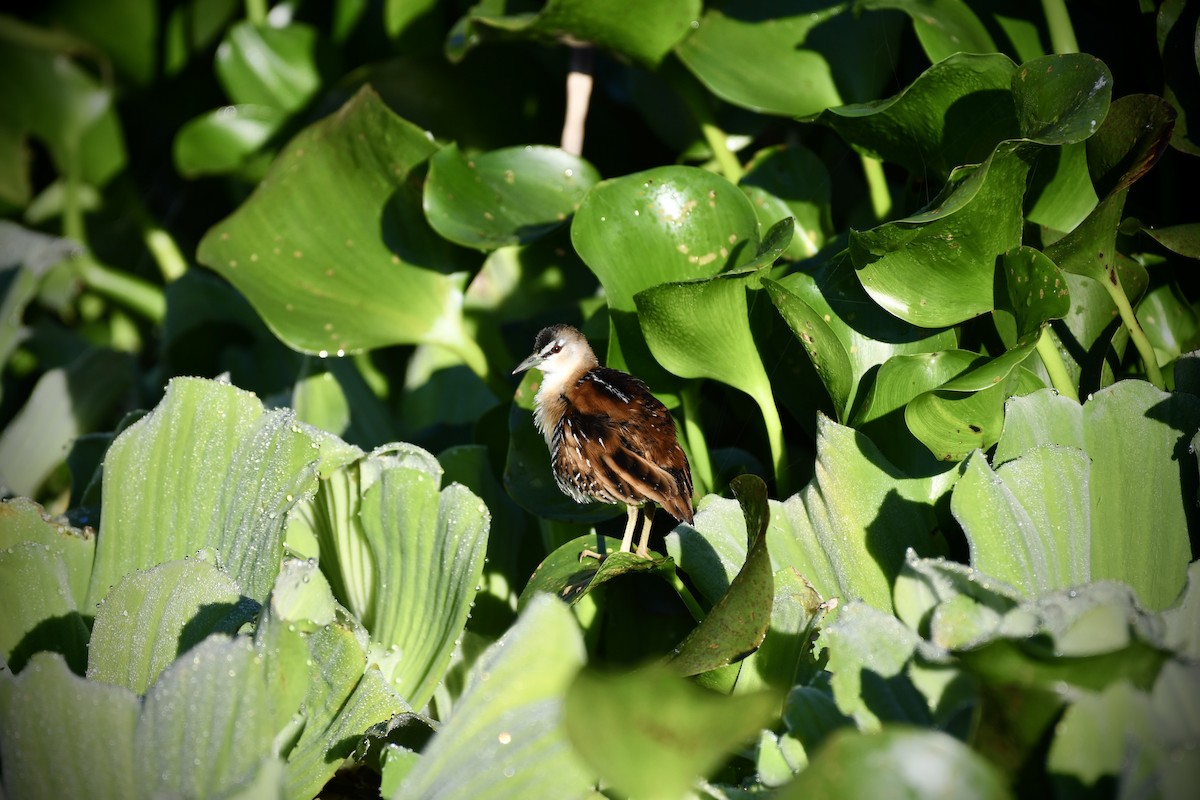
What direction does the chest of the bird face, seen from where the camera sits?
to the viewer's left

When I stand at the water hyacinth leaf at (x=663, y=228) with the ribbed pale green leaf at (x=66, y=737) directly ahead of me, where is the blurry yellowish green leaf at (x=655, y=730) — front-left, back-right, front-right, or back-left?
front-left
